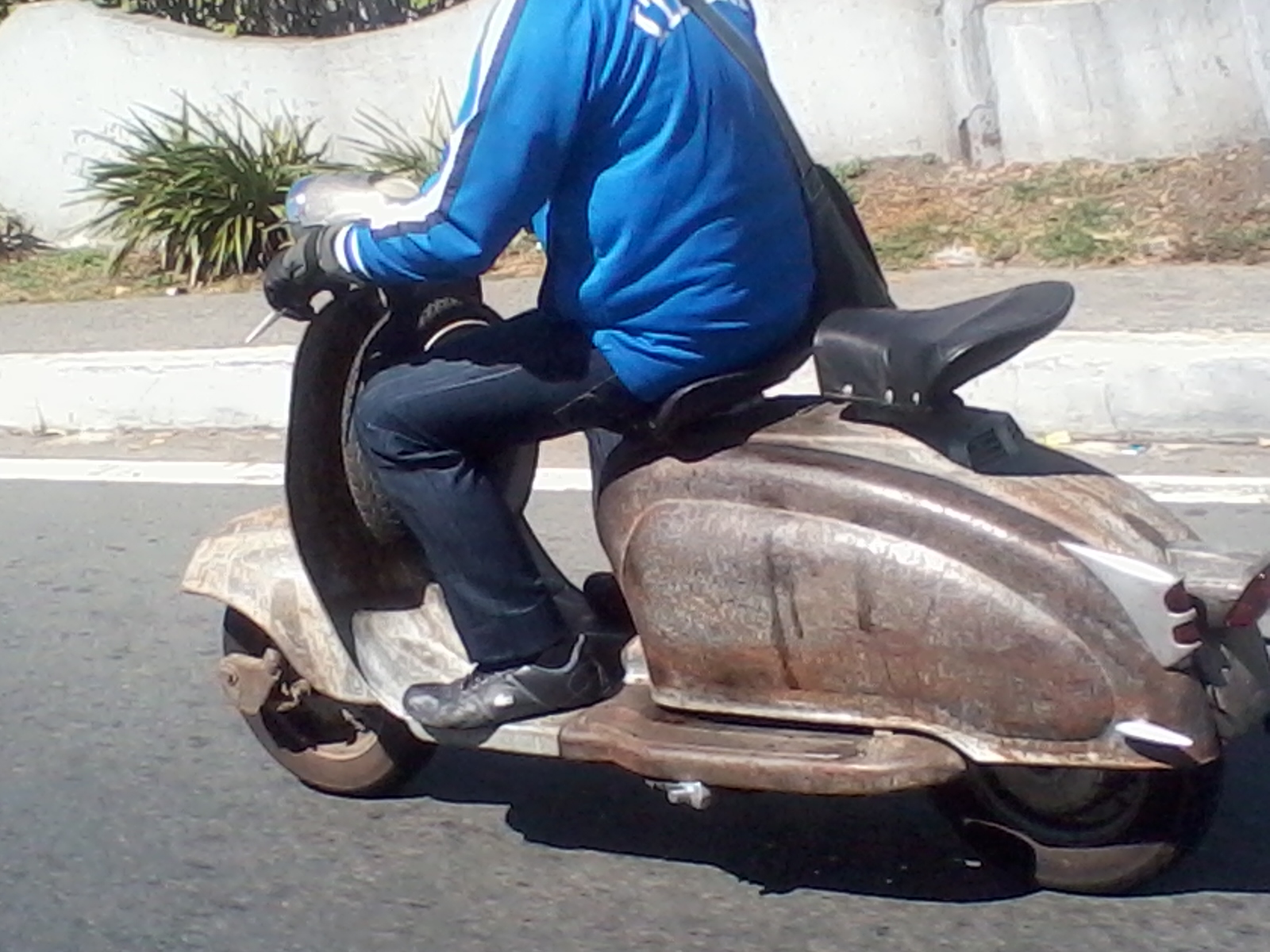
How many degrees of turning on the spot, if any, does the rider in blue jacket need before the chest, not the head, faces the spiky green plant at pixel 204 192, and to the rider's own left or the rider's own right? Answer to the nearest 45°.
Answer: approximately 90° to the rider's own right

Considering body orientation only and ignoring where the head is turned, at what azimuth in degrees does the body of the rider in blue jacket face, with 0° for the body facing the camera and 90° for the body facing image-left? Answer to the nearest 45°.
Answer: approximately 90°

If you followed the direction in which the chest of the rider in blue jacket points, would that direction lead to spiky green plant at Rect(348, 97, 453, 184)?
no
